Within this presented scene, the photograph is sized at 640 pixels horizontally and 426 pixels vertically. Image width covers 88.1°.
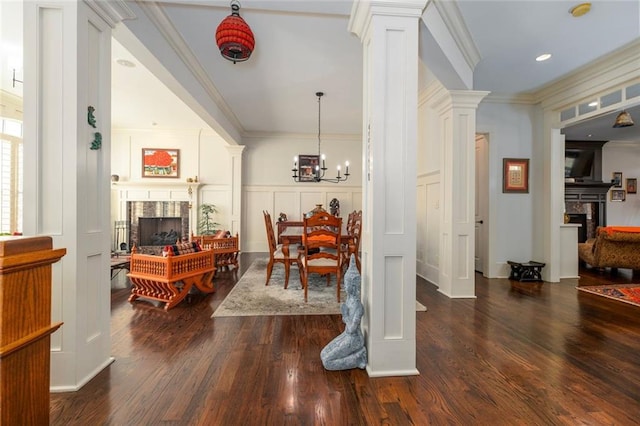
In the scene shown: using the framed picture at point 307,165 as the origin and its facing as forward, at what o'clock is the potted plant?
The potted plant is roughly at 3 o'clock from the framed picture.

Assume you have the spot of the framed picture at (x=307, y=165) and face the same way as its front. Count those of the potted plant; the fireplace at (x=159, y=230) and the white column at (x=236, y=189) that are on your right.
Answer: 3

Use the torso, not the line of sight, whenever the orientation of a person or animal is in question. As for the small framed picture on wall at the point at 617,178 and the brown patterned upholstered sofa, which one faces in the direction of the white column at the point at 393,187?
the small framed picture on wall

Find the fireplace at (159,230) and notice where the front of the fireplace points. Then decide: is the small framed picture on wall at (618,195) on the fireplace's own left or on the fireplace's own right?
on the fireplace's own left

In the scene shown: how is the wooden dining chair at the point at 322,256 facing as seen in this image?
away from the camera

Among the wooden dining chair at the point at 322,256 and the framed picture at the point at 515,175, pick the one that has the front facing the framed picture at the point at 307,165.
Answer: the wooden dining chair

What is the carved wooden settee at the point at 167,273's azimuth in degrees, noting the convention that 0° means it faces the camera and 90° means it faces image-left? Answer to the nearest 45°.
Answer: approximately 135°

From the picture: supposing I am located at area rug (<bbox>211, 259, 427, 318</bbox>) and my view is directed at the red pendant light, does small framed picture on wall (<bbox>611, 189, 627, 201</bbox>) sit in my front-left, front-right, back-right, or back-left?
back-left

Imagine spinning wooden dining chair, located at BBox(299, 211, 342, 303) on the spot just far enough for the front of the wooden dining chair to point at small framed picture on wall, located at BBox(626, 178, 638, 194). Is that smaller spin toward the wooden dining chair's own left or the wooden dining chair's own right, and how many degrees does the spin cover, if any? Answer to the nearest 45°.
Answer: approximately 45° to the wooden dining chair's own right
